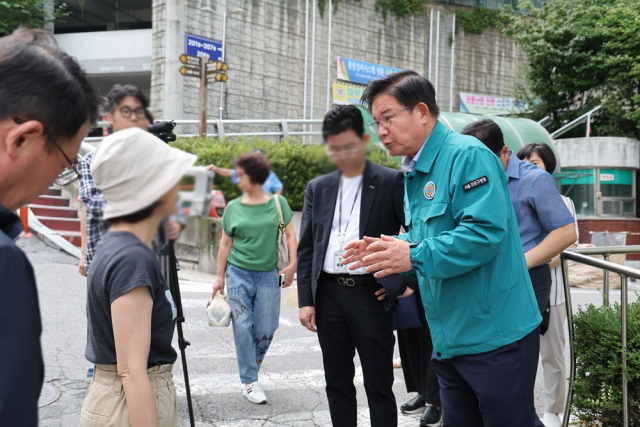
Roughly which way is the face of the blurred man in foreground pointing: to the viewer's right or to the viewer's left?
to the viewer's right

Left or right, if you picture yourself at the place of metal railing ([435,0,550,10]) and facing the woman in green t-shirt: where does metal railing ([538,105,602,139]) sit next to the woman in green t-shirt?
left

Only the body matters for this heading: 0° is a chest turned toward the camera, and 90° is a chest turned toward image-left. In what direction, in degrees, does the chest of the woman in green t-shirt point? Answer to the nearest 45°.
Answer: approximately 0°

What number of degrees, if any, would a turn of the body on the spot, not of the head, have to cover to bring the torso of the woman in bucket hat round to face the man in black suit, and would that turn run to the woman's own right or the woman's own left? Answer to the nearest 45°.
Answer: approximately 45° to the woman's own left

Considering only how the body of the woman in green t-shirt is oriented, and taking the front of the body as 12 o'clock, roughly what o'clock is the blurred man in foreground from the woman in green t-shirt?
The blurred man in foreground is roughly at 12 o'clock from the woman in green t-shirt.
